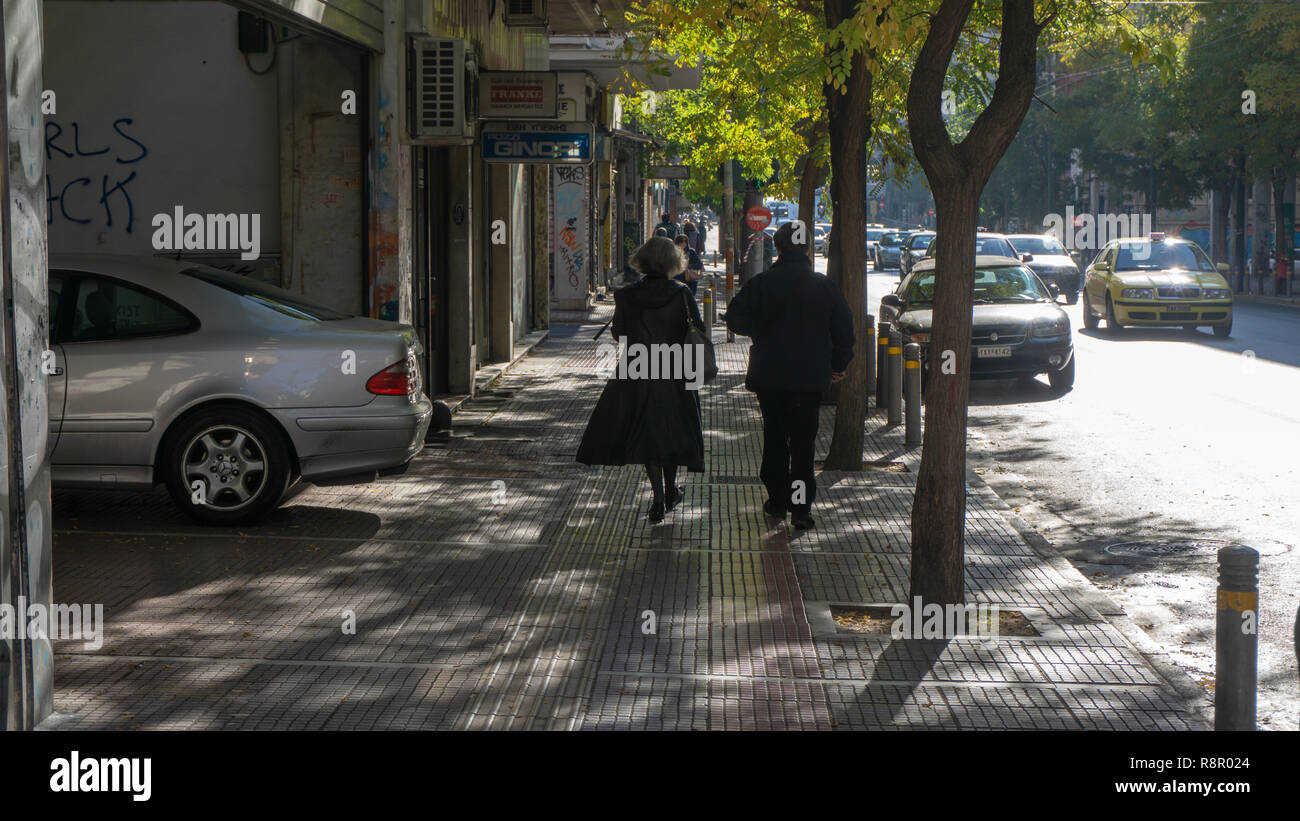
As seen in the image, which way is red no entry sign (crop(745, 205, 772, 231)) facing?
toward the camera

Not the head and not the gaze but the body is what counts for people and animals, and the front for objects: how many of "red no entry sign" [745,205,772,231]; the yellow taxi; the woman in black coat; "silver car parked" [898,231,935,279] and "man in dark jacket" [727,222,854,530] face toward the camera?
3

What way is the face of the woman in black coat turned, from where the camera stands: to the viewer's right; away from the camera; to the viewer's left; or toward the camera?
away from the camera

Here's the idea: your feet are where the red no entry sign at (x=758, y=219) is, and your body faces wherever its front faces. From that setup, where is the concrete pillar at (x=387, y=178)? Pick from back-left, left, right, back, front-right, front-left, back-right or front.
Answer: front

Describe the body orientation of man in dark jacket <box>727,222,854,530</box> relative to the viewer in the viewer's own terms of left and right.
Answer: facing away from the viewer

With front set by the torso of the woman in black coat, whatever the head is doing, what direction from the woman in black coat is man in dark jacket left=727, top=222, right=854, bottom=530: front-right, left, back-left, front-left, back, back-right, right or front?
right

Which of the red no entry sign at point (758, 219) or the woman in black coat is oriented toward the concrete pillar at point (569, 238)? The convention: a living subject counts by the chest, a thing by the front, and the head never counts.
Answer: the woman in black coat

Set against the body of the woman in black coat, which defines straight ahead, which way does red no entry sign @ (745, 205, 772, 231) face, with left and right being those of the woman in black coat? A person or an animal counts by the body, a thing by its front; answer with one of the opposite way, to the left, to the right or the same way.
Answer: the opposite way

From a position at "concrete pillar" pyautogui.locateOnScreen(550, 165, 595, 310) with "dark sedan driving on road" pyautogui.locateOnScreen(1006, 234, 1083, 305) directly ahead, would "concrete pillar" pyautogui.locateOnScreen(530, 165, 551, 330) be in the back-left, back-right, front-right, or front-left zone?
back-right

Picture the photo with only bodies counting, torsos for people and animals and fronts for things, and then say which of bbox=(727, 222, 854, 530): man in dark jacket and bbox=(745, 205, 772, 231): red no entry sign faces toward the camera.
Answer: the red no entry sign

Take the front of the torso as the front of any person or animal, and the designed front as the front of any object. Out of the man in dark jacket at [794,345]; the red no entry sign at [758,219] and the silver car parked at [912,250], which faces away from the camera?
the man in dark jacket

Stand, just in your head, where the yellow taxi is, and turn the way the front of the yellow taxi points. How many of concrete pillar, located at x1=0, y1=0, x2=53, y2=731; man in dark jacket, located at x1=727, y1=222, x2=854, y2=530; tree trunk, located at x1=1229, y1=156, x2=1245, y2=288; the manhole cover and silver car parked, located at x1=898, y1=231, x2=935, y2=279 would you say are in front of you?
3

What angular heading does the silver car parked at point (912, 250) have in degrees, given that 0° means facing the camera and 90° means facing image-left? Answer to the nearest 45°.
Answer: approximately 0°

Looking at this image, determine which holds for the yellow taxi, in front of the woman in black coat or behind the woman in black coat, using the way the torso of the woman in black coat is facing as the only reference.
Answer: in front

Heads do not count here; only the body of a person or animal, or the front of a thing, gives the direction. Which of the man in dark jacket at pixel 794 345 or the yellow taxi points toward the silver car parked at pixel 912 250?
the man in dark jacket

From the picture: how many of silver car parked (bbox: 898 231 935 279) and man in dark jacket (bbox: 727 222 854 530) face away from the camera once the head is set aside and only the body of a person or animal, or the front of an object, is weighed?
1

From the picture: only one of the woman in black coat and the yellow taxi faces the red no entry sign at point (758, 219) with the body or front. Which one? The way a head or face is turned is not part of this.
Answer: the woman in black coat

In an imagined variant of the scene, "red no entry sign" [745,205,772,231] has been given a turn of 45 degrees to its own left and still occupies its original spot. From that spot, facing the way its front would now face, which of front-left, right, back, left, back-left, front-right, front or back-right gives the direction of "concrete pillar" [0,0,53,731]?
front-right

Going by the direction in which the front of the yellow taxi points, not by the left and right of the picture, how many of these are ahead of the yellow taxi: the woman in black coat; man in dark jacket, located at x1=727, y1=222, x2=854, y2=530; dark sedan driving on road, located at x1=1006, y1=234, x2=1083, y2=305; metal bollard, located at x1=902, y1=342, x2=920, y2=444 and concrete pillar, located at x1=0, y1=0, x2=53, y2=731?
4

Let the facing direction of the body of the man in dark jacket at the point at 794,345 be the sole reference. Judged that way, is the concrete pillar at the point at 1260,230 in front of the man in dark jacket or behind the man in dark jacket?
in front
